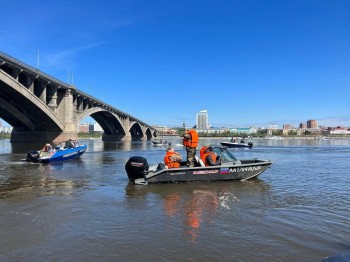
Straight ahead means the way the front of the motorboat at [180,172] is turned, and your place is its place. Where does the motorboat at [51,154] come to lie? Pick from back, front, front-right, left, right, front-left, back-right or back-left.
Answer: back-left

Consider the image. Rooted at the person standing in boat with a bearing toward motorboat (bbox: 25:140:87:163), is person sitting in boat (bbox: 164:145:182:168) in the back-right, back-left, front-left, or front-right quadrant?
front-left

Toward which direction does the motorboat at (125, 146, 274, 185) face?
to the viewer's right
